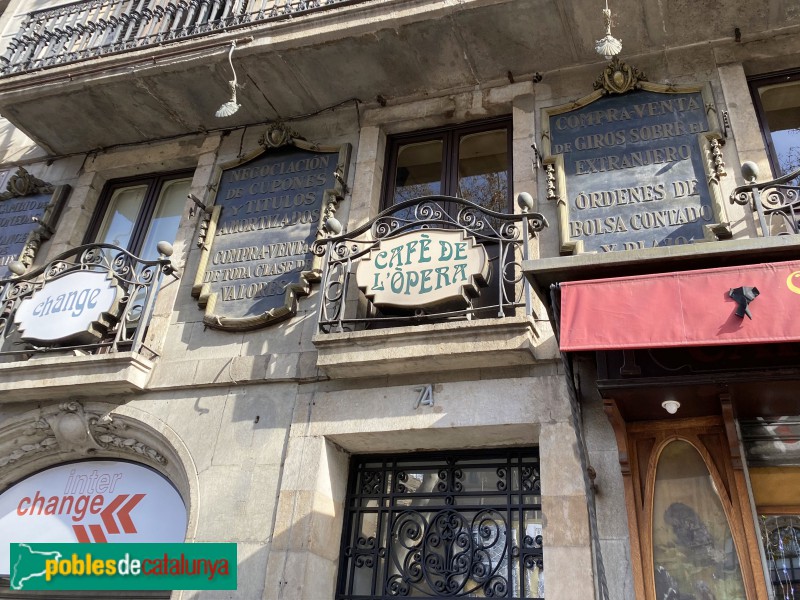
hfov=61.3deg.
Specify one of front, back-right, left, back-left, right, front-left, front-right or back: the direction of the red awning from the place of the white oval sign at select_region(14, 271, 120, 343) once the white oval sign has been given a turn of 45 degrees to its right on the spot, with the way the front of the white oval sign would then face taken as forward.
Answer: back-left

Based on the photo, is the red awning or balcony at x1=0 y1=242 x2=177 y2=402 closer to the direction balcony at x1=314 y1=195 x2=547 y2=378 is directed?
the red awning

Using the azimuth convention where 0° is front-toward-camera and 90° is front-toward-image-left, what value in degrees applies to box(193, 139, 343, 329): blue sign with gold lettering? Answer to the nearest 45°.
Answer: approximately 45°

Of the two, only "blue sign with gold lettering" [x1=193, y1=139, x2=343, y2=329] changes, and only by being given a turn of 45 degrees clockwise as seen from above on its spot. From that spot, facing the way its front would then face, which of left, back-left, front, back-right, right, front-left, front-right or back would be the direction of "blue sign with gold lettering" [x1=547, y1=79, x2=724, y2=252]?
back-left

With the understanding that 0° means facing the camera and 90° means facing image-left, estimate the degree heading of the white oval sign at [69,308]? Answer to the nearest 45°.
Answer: approximately 45°

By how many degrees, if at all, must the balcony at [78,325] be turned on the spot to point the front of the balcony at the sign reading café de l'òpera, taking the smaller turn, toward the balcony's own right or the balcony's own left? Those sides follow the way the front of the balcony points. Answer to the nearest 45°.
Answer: approximately 90° to the balcony's own left

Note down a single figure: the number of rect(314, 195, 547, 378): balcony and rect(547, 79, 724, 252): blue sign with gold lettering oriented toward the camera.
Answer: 2

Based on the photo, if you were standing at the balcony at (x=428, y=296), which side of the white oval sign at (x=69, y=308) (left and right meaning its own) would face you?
left

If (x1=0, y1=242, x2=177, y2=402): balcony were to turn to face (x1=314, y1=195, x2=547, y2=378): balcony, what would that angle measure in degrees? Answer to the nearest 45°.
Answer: approximately 90° to its left
